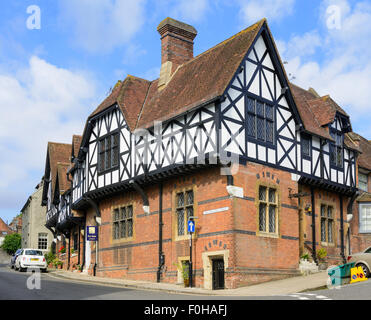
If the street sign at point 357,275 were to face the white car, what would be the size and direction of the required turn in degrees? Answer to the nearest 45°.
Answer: approximately 135° to its right

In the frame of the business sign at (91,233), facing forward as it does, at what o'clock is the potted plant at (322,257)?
The potted plant is roughly at 10 o'clock from the business sign.

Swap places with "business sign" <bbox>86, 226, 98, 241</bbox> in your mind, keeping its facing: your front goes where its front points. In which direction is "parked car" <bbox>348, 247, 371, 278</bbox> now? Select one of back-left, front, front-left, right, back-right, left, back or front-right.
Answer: front-left

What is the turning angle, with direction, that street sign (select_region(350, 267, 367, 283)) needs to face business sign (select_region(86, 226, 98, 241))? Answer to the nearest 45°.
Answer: approximately 135° to its right

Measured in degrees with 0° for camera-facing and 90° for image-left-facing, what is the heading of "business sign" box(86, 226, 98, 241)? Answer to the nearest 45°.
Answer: approximately 0°

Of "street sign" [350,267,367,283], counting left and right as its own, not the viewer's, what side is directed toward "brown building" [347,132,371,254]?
back

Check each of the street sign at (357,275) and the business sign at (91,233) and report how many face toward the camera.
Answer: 2

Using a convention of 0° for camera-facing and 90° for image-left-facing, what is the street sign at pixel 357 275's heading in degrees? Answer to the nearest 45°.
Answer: approximately 0°
